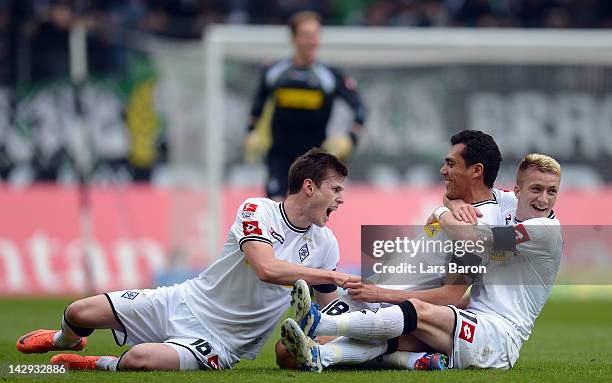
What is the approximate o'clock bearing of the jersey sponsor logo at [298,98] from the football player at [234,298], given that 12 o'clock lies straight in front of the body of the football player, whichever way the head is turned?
The jersey sponsor logo is roughly at 8 o'clock from the football player.

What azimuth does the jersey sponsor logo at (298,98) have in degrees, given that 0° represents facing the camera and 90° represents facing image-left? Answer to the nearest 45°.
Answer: approximately 0°

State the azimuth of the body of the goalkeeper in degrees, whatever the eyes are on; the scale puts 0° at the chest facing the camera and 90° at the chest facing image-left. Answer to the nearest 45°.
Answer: approximately 0°

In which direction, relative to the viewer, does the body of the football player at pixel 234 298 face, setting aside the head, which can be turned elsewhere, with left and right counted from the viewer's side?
facing the viewer and to the right of the viewer

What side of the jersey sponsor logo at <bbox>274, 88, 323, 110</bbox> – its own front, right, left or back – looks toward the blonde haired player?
front

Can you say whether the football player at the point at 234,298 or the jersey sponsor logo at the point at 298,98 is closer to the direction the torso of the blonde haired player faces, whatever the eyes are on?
the football player

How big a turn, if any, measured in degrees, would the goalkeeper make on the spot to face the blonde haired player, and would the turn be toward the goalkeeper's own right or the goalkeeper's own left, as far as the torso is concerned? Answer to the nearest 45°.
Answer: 0° — they already face them

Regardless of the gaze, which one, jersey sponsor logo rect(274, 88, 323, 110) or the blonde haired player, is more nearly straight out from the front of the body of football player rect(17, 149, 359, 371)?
the blonde haired player
